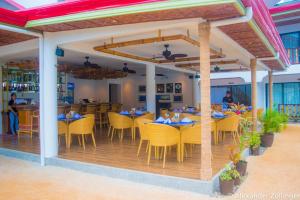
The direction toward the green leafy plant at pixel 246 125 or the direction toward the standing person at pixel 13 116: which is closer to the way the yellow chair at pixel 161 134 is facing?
the green leafy plant

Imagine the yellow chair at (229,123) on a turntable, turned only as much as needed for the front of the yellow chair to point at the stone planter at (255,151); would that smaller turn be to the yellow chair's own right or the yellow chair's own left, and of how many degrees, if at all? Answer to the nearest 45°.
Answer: approximately 180°

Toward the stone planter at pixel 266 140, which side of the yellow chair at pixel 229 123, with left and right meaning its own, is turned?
right

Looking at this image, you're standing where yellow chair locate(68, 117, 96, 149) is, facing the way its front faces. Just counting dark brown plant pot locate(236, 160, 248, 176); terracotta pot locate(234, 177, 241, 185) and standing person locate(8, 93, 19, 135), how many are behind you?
2

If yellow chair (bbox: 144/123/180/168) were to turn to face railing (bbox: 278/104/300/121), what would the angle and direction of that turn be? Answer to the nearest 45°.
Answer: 0° — it already faces it

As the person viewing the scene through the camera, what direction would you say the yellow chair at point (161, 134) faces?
facing away from the viewer and to the right of the viewer

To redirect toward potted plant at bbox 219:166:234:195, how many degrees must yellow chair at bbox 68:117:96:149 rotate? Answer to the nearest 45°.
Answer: approximately 180°

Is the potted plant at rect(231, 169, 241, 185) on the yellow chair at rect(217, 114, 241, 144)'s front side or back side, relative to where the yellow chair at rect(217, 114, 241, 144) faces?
on the back side

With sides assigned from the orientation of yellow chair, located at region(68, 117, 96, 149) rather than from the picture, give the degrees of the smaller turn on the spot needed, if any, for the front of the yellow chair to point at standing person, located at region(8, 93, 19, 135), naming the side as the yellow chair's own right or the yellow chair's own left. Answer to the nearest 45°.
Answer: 0° — it already faces them

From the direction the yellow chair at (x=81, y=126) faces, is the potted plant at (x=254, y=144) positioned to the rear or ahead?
to the rear

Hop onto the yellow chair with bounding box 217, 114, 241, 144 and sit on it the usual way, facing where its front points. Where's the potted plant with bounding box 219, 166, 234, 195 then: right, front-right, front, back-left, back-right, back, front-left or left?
back-left

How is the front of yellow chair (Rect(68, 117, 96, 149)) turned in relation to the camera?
facing away from the viewer and to the left of the viewer
